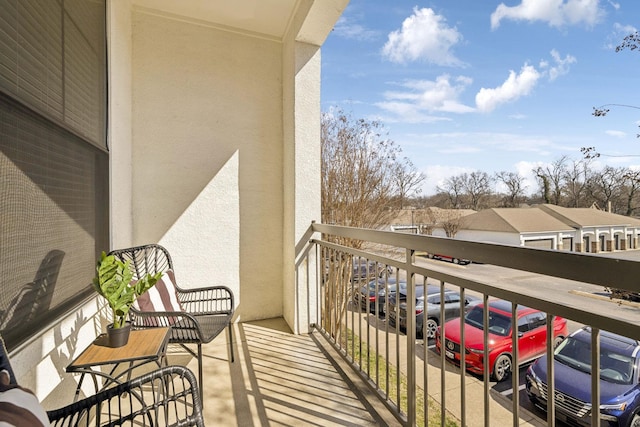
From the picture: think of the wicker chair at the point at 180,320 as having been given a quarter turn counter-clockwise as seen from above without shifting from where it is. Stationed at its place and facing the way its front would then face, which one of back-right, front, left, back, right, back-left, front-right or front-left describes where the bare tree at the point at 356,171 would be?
front

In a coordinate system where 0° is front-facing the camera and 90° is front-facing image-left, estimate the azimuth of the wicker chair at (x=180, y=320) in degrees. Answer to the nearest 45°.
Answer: approximately 315°

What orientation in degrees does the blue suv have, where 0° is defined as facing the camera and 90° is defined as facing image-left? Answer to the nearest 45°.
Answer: approximately 45°

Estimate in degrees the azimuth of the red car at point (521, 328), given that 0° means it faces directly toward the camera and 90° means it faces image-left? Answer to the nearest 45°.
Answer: approximately 45°

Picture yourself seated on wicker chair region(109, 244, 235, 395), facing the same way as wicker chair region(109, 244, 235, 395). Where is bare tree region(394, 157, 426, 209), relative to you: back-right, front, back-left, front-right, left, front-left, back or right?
left

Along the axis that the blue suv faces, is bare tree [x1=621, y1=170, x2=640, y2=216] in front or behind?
behind

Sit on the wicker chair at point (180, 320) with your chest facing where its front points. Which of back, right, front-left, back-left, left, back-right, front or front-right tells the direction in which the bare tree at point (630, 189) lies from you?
front-left

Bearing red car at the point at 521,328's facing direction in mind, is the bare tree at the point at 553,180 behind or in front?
behind

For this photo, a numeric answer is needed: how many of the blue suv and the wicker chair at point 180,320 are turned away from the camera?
0

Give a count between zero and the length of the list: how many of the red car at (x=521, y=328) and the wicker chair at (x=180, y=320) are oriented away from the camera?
0
